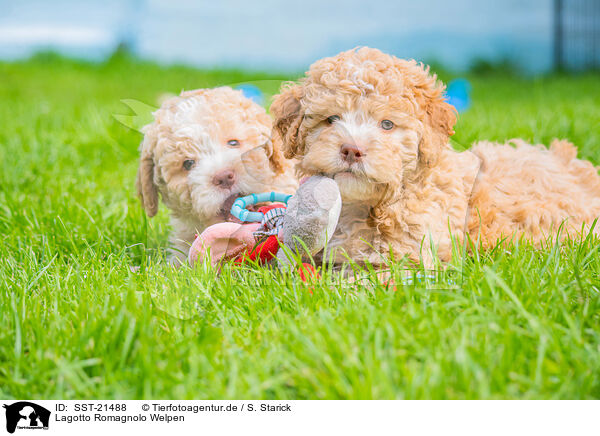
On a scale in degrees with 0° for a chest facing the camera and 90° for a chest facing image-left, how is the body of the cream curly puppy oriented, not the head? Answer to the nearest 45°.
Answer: approximately 0°

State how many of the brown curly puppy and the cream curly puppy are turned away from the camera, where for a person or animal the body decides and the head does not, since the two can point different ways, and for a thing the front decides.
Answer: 0

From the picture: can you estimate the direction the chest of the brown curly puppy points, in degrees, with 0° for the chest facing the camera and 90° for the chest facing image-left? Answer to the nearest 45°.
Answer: approximately 45°

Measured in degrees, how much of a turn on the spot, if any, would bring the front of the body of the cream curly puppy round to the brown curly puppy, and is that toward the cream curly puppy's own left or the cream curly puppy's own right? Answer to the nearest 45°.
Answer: approximately 45° to the cream curly puppy's own left

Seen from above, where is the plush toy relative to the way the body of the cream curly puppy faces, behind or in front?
in front
